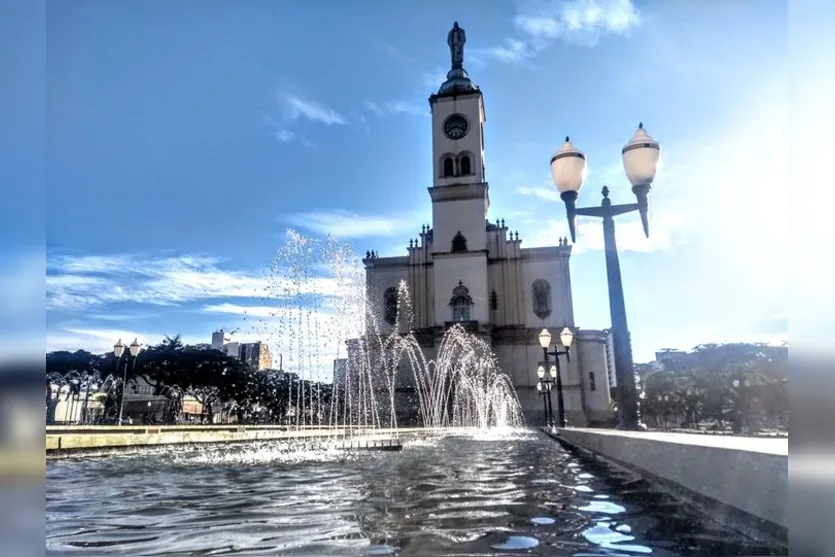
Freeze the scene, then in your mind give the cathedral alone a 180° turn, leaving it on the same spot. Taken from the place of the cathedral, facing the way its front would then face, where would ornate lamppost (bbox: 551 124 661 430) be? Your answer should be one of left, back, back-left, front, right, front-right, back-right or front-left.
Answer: back

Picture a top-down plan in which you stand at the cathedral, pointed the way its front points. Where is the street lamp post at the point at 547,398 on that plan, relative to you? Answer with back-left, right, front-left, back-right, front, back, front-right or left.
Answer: front

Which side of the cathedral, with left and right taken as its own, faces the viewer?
front
